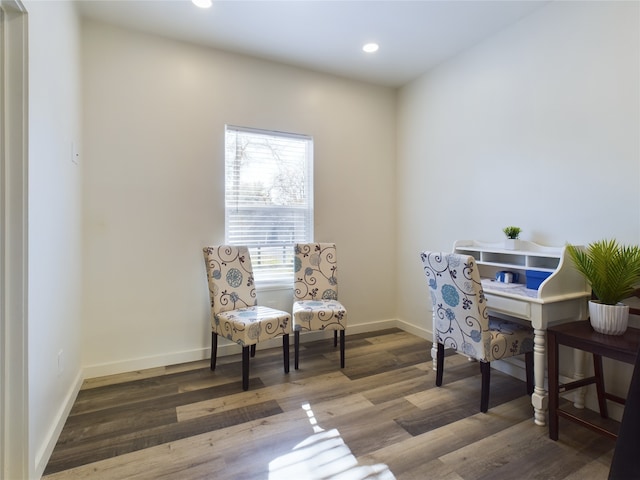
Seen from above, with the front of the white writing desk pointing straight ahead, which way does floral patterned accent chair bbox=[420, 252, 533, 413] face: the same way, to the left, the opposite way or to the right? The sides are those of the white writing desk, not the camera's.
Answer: the opposite way

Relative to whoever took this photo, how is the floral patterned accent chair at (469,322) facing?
facing away from the viewer and to the right of the viewer

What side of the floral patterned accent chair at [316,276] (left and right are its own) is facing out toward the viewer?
front

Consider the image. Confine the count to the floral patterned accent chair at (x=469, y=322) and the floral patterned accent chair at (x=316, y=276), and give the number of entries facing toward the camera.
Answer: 1

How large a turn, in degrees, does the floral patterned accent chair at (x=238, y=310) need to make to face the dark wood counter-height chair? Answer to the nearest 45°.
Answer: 0° — it already faces it

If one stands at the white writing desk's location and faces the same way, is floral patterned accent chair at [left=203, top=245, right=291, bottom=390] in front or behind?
in front

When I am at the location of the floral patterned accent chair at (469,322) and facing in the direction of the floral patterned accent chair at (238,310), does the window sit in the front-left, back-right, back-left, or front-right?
front-right

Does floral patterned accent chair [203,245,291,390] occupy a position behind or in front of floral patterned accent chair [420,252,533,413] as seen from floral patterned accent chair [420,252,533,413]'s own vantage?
behind

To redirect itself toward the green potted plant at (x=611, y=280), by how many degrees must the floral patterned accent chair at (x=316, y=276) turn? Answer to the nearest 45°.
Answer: approximately 45° to its left

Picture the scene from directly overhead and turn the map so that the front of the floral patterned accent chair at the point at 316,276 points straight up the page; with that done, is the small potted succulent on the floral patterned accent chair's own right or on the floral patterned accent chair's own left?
on the floral patterned accent chair's own left

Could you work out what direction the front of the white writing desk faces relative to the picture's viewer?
facing the viewer and to the left of the viewer
